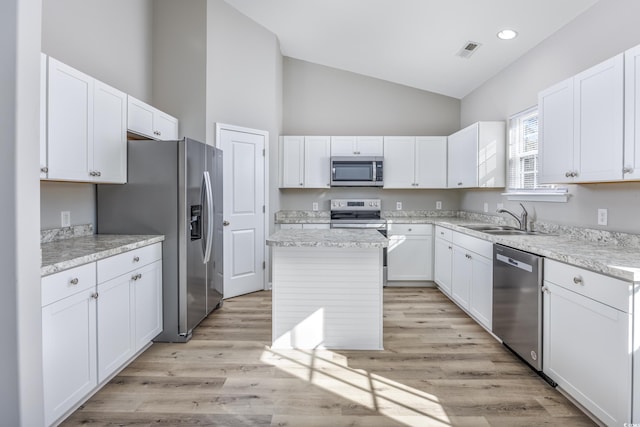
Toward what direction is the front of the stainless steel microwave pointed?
toward the camera

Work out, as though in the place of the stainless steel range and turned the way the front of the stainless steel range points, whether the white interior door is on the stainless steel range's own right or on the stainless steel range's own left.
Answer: on the stainless steel range's own right

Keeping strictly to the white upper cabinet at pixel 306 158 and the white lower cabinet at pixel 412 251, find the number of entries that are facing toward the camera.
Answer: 2

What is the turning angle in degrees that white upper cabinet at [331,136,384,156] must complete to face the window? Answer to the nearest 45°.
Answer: approximately 45° to its left

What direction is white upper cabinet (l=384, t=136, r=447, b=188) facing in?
toward the camera

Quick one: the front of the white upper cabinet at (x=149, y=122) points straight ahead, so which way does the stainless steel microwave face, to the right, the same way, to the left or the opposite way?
to the right

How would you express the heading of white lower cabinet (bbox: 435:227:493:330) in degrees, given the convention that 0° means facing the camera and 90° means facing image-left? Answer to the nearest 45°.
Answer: approximately 45°

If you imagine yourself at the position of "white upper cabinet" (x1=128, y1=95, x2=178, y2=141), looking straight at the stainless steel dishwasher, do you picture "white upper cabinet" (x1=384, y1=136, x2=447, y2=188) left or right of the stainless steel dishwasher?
left

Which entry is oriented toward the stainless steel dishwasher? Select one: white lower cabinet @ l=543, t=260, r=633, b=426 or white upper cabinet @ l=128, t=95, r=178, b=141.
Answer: the white upper cabinet

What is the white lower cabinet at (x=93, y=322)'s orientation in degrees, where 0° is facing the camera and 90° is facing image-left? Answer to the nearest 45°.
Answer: approximately 315°

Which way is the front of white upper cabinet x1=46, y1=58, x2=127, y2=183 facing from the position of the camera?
facing the viewer and to the right of the viewer

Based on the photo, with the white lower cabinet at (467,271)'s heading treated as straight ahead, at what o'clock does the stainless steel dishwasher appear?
The stainless steel dishwasher is roughly at 10 o'clock from the white lower cabinet.

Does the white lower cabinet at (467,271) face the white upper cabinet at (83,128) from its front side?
yes

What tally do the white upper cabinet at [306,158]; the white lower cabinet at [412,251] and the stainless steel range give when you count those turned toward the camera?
3

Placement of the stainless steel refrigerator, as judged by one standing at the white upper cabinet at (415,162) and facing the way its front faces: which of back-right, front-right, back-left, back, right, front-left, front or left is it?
front-right

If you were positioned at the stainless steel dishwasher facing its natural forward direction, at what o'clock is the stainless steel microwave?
The stainless steel microwave is roughly at 3 o'clock from the stainless steel dishwasher.

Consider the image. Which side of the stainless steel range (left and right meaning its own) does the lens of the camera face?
front

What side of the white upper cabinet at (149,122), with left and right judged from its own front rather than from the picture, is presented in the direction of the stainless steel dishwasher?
front
